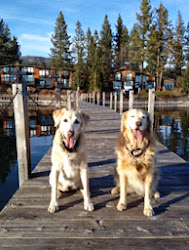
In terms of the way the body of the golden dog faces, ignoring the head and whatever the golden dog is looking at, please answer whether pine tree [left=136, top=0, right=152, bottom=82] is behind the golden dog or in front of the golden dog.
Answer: behind

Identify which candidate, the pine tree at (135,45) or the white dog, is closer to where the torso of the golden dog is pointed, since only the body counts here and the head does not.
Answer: the white dog

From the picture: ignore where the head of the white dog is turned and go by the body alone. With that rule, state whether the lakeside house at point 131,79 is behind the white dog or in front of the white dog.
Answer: behind

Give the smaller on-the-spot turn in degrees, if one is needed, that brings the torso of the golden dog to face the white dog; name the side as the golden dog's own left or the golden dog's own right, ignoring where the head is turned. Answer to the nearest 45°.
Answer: approximately 90° to the golden dog's own right

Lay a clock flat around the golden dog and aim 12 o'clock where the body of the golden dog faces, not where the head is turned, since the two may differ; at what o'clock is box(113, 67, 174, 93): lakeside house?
The lakeside house is roughly at 6 o'clock from the golden dog.

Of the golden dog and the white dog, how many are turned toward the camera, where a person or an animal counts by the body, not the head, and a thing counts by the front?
2

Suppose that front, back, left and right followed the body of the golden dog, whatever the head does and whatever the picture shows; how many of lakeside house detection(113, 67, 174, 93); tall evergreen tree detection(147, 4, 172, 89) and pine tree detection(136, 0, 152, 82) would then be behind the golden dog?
3

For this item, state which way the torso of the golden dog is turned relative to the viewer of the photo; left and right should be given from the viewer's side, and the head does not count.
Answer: facing the viewer

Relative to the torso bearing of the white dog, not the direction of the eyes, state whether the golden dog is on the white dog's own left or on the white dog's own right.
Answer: on the white dog's own left

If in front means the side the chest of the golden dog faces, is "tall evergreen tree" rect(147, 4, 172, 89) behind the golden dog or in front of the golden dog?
behind

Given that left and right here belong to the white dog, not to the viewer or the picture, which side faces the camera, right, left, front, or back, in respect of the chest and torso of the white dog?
front
